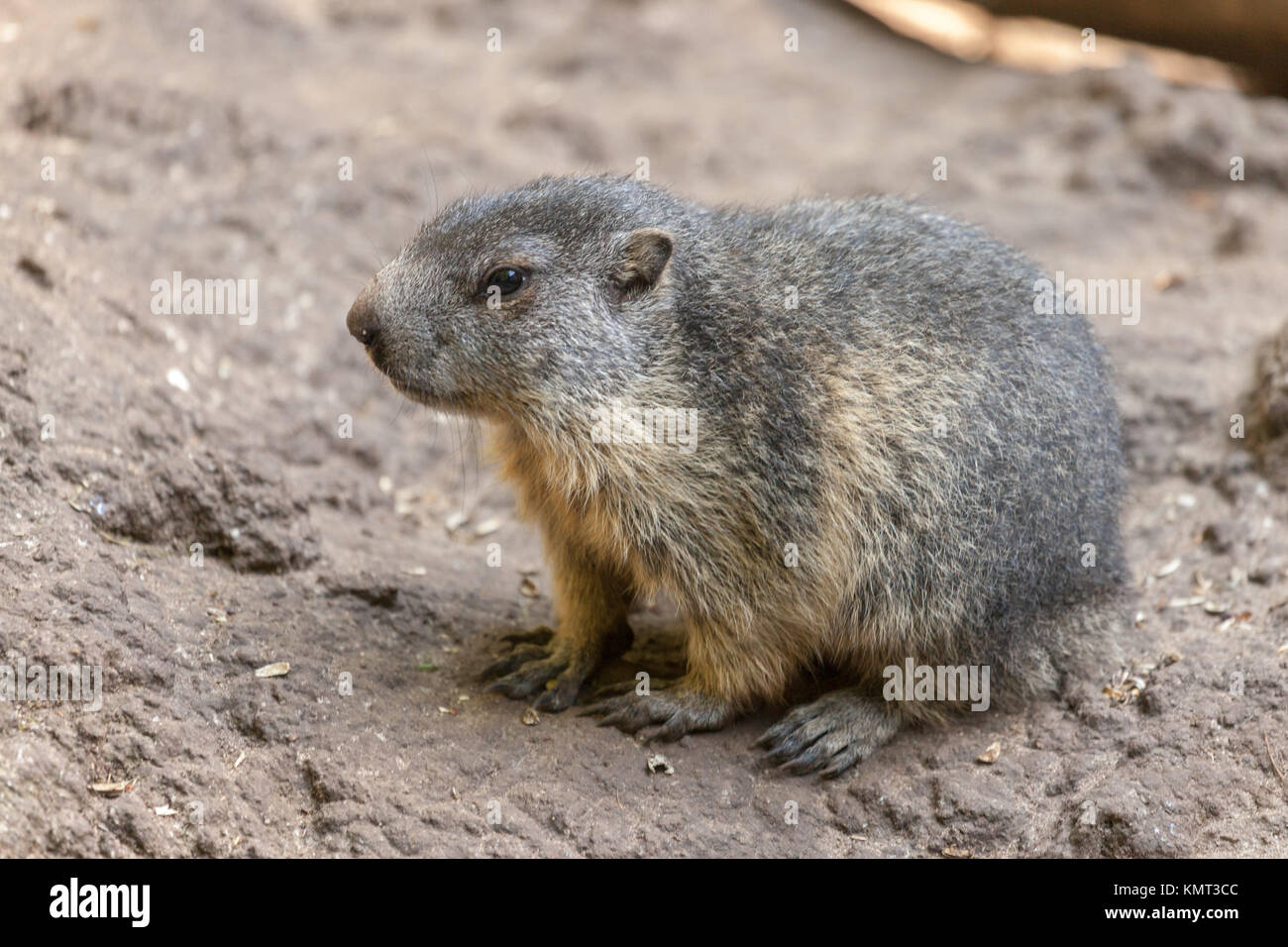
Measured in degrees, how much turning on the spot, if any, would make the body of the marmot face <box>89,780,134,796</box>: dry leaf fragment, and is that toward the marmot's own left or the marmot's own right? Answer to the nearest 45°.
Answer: approximately 45° to the marmot's own left

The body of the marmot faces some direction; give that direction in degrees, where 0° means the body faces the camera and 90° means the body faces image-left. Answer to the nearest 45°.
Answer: approximately 90°
